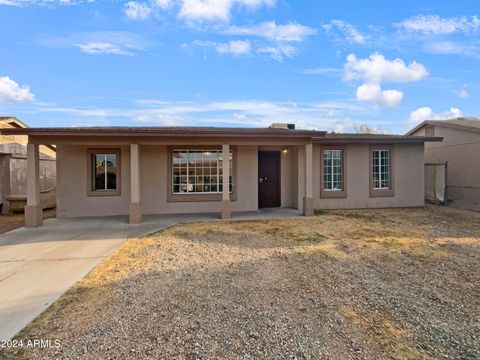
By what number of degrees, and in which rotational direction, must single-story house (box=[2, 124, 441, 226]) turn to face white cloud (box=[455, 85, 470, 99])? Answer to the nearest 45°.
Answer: approximately 135° to its left

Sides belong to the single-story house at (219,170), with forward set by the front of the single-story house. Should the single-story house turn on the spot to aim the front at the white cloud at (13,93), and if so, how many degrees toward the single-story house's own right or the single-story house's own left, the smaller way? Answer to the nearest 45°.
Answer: approximately 135° to the single-story house's own right

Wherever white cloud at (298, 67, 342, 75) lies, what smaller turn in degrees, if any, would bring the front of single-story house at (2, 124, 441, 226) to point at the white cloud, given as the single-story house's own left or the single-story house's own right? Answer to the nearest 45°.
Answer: approximately 135° to the single-story house's own left

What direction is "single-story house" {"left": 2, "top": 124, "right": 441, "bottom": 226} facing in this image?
toward the camera

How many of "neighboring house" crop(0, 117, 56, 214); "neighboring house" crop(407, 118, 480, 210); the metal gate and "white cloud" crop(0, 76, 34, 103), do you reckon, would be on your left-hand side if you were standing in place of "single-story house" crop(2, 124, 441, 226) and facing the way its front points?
2

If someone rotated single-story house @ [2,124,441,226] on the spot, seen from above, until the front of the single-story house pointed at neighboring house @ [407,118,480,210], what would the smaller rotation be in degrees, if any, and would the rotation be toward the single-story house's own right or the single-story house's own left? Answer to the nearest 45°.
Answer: approximately 90° to the single-story house's own left

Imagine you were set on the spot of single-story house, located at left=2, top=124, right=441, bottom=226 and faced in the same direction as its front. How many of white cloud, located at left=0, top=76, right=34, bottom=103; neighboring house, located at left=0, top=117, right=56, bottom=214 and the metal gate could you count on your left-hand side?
1

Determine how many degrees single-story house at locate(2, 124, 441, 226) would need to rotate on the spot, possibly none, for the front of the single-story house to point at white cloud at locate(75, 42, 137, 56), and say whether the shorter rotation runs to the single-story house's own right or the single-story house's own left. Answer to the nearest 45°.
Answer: approximately 135° to the single-story house's own right

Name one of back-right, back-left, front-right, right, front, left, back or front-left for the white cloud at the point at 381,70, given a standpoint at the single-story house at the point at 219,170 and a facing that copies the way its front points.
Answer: back-left
